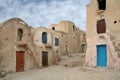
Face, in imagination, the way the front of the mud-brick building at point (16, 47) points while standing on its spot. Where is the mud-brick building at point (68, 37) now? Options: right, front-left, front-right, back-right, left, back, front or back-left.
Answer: left

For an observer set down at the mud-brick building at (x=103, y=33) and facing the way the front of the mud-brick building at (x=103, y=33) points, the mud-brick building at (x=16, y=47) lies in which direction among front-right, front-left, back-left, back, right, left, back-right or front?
right

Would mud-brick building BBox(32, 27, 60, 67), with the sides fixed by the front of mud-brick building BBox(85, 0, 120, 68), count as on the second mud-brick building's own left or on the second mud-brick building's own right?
on the second mud-brick building's own right

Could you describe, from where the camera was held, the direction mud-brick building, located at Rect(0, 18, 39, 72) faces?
facing the viewer and to the right of the viewer

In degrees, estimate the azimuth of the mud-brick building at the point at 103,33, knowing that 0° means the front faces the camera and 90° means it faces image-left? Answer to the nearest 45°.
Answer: approximately 0°

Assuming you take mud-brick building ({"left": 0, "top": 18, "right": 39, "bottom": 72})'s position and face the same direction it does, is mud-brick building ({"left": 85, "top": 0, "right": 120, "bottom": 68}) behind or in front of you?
in front
